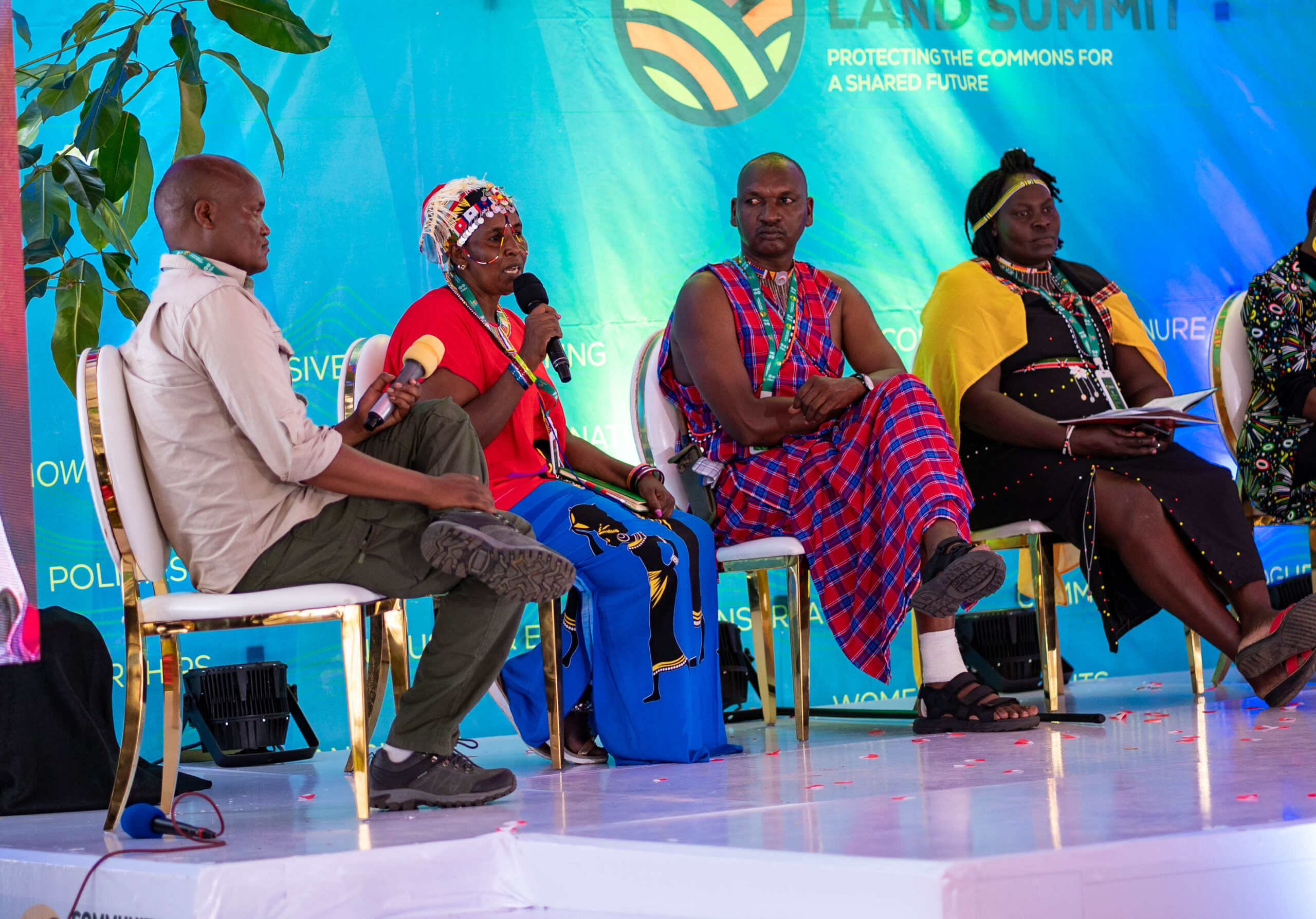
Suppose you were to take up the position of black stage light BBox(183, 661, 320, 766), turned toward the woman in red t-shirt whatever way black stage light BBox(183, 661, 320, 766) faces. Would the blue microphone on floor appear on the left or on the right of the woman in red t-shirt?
right

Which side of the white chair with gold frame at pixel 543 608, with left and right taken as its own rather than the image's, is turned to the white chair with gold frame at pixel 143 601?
right

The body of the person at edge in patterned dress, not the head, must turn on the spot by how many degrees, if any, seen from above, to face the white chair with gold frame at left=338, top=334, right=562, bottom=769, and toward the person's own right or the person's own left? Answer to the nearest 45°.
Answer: approximately 90° to the person's own right

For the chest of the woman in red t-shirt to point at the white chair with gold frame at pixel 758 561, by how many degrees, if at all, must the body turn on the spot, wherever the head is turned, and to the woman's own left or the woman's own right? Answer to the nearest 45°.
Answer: approximately 90° to the woman's own left

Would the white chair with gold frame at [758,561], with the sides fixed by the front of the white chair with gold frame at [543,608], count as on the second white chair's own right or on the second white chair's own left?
on the second white chair's own left
